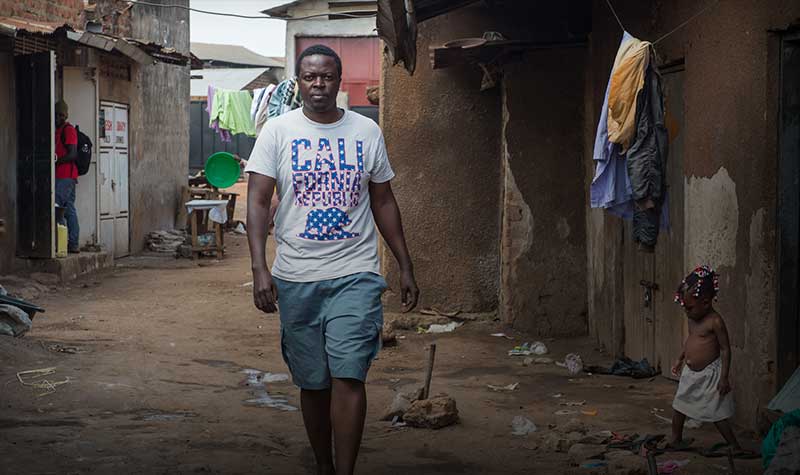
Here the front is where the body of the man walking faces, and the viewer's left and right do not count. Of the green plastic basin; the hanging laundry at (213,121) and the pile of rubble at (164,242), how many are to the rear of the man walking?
3

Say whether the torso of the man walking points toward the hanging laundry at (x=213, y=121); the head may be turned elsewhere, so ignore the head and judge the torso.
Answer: no

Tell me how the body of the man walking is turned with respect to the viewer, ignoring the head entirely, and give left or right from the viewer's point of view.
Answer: facing the viewer

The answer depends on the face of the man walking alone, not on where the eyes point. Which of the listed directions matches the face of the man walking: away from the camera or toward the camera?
toward the camera

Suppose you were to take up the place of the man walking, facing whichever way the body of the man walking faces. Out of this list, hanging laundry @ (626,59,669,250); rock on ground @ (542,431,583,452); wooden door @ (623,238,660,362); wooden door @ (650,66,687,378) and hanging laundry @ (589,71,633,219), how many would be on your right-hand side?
0

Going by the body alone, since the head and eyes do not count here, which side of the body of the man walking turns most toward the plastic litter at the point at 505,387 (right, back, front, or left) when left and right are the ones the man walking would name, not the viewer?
back

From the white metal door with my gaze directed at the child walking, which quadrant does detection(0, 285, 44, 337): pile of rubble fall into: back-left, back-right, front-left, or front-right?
front-right

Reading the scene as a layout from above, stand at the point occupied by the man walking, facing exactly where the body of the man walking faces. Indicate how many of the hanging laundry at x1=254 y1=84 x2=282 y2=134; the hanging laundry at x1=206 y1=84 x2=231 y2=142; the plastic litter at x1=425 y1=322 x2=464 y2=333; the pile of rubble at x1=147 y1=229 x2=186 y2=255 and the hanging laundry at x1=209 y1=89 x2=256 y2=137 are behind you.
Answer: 5

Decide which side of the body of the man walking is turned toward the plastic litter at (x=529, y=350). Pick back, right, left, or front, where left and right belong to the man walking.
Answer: back

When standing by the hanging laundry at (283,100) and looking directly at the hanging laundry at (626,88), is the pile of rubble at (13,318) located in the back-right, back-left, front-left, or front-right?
front-right

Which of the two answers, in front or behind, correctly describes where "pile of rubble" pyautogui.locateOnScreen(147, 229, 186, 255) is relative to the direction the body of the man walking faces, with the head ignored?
behind

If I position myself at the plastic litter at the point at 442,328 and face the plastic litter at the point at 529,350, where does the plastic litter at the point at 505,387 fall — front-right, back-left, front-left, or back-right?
front-right

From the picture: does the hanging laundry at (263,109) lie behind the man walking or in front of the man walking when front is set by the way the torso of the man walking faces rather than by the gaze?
behind

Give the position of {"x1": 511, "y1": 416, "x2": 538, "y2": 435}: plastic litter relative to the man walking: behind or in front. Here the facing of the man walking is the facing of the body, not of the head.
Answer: behind

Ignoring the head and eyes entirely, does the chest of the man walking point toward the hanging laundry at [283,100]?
no

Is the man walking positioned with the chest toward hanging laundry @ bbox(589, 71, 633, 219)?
no

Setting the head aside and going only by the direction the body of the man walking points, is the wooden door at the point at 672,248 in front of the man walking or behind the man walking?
behind

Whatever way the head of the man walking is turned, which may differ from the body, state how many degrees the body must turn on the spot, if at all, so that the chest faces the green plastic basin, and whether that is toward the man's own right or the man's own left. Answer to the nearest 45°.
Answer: approximately 180°
